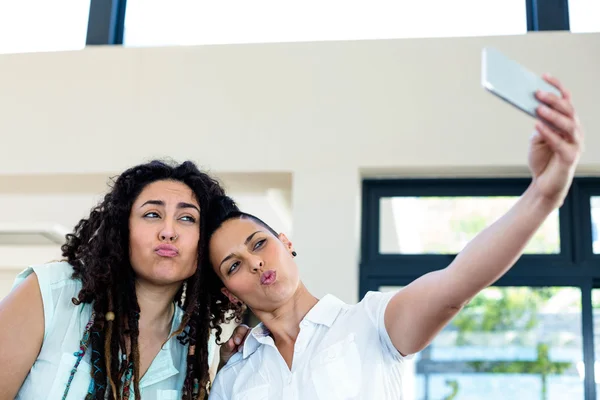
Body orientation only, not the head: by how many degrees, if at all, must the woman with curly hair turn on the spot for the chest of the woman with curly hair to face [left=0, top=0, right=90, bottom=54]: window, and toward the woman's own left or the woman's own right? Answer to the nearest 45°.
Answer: approximately 135° to the woman's own left

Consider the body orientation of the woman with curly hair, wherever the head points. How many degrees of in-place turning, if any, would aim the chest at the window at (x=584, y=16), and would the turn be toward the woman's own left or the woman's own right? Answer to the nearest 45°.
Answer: approximately 90° to the woman's own left

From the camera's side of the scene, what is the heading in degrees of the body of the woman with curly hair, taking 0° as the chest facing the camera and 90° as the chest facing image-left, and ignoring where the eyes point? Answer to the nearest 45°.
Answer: approximately 315°

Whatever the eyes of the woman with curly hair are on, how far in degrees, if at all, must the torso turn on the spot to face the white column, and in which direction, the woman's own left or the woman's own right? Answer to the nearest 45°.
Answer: approximately 90° to the woman's own left

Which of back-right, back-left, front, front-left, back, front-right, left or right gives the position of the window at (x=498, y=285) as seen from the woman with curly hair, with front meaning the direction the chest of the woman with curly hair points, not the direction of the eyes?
left

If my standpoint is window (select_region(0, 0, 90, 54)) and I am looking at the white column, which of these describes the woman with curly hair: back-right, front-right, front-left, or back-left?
front-right
